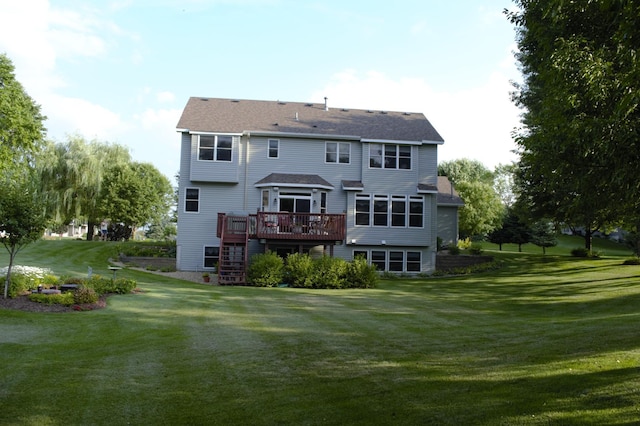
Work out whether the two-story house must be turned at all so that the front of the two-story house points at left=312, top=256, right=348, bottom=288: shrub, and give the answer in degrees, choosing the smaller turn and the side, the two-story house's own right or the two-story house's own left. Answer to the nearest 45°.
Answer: approximately 180°

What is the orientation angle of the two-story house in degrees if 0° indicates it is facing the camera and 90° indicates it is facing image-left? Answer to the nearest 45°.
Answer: approximately 180°

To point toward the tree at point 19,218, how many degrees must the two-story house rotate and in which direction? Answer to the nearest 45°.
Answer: approximately 135° to its left

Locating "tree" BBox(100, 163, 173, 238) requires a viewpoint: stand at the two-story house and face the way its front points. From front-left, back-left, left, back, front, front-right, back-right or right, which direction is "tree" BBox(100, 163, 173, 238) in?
front-left

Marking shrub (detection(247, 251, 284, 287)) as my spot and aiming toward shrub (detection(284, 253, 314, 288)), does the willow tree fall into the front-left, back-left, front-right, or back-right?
back-left

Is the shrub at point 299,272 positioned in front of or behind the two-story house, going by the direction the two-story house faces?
behind

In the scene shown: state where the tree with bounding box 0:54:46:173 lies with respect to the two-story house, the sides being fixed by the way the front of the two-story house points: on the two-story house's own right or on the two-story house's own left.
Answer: on the two-story house's own left

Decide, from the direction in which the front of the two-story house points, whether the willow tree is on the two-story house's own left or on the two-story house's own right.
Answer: on the two-story house's own left

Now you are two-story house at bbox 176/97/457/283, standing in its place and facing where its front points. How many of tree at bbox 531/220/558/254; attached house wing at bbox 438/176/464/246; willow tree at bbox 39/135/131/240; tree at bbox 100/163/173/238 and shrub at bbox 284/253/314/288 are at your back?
1

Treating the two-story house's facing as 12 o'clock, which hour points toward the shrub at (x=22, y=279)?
The shrub is roughly at 7 o'clock from the two-story house.

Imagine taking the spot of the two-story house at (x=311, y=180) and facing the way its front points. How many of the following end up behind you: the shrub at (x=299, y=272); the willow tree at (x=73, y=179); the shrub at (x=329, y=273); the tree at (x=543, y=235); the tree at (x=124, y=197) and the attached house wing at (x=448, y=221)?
2
